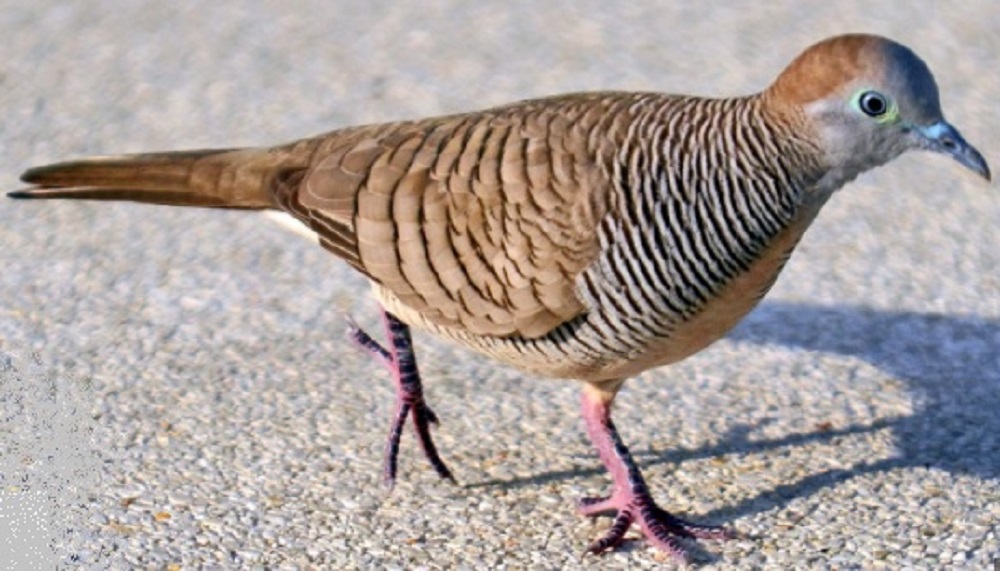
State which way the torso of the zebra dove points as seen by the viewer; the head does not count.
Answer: to the viewer's right
